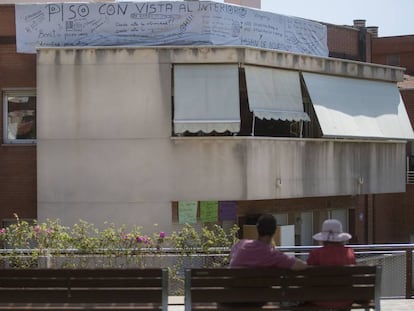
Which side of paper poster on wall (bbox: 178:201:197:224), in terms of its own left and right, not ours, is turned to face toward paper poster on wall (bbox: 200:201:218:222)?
left

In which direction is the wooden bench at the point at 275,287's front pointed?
away from the camera

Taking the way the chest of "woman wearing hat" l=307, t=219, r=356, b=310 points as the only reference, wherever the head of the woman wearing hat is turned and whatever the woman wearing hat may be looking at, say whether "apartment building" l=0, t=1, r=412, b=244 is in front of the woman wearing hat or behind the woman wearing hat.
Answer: in front

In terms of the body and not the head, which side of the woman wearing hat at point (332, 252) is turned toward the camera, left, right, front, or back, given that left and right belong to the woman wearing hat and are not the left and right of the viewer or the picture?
back

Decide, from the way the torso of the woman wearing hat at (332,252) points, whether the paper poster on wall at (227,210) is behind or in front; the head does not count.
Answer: in front

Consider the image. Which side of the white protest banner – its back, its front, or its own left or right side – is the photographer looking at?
front

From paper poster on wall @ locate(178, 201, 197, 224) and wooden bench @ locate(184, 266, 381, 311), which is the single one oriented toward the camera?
the paper poster on wall

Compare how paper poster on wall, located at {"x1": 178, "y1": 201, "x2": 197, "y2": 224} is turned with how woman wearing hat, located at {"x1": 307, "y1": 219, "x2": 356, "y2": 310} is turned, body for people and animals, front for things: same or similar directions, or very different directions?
very different directions

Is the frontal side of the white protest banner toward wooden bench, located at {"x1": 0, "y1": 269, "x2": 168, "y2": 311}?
yes

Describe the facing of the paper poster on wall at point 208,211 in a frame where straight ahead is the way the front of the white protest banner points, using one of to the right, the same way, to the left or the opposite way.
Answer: the same way

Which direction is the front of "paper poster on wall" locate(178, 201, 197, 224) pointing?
toward the camera

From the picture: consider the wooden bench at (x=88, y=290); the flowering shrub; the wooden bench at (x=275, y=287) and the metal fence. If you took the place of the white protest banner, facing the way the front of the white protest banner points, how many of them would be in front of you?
4

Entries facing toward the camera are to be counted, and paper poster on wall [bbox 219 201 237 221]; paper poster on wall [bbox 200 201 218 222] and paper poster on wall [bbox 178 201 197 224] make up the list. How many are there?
3

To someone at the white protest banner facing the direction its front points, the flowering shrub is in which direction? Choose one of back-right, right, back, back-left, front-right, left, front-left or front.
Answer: front

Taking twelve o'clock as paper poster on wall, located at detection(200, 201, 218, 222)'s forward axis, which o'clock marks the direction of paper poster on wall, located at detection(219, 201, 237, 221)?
paper poster on wall, located at detection(219, 201, 237, 221) is roughly at 8 o'clock from paper poster on wall, located at detection(200, 201, 218, 222).

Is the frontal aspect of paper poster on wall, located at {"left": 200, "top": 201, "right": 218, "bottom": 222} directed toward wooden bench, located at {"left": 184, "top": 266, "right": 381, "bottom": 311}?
yes

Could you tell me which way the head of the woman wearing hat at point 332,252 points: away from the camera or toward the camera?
away from the camera
